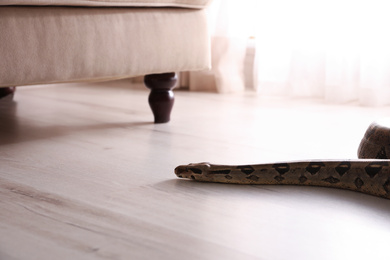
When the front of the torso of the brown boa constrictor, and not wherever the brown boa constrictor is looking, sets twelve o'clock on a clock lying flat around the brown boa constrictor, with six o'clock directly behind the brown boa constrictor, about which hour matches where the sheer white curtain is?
The sheer white curtain is roughly at 3 o'clock from the brown boa constrictor.

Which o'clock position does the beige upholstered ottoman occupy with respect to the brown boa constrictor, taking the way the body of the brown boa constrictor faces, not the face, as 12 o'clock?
The beige upholstered ottoman is roughly at 1 o'clock from the brown boa constrictor.

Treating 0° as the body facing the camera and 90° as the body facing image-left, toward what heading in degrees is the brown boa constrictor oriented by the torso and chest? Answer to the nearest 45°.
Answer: approximately 90°

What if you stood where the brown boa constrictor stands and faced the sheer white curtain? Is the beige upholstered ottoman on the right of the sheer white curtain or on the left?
left

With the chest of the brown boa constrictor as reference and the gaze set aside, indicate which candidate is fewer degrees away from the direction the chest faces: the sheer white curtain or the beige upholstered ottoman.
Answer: the beige upholstered ottoman
